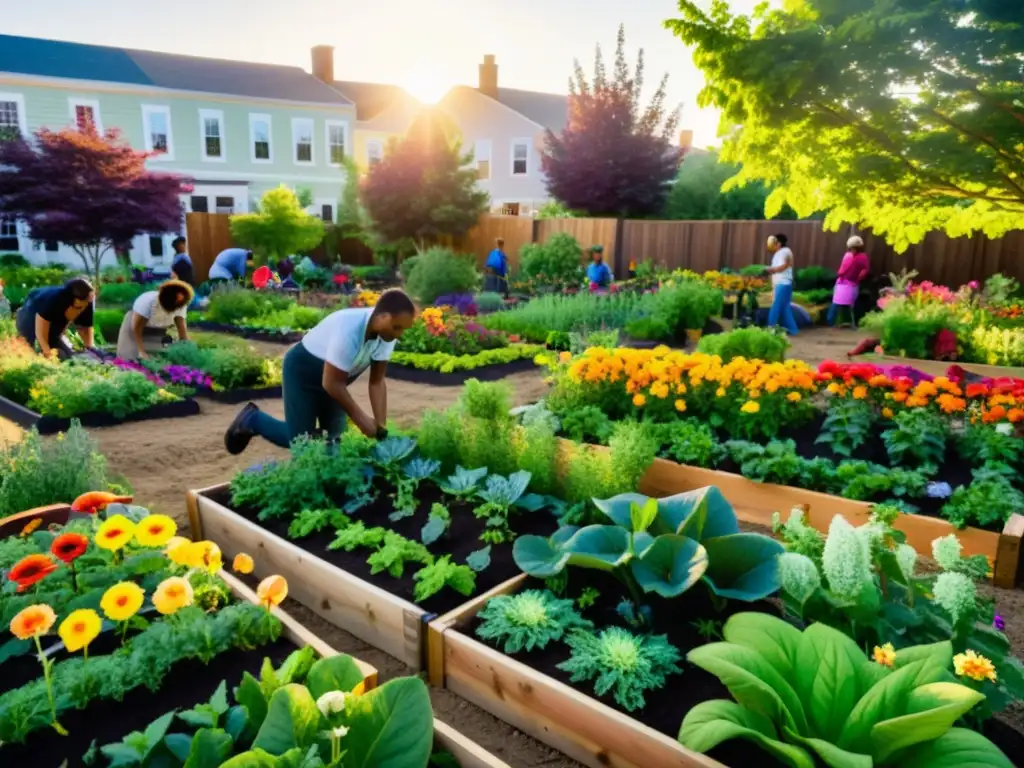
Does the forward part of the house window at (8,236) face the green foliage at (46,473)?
yes

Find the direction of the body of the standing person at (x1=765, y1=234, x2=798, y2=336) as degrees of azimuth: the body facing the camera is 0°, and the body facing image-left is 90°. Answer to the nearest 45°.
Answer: approximately 90°

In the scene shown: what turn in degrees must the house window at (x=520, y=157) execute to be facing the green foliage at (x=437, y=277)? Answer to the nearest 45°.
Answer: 0° — it already faces it

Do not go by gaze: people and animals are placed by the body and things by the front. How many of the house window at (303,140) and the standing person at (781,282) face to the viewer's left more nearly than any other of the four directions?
1

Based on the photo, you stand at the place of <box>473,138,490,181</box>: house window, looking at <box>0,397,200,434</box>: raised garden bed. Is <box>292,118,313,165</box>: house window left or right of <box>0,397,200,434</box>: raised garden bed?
right
